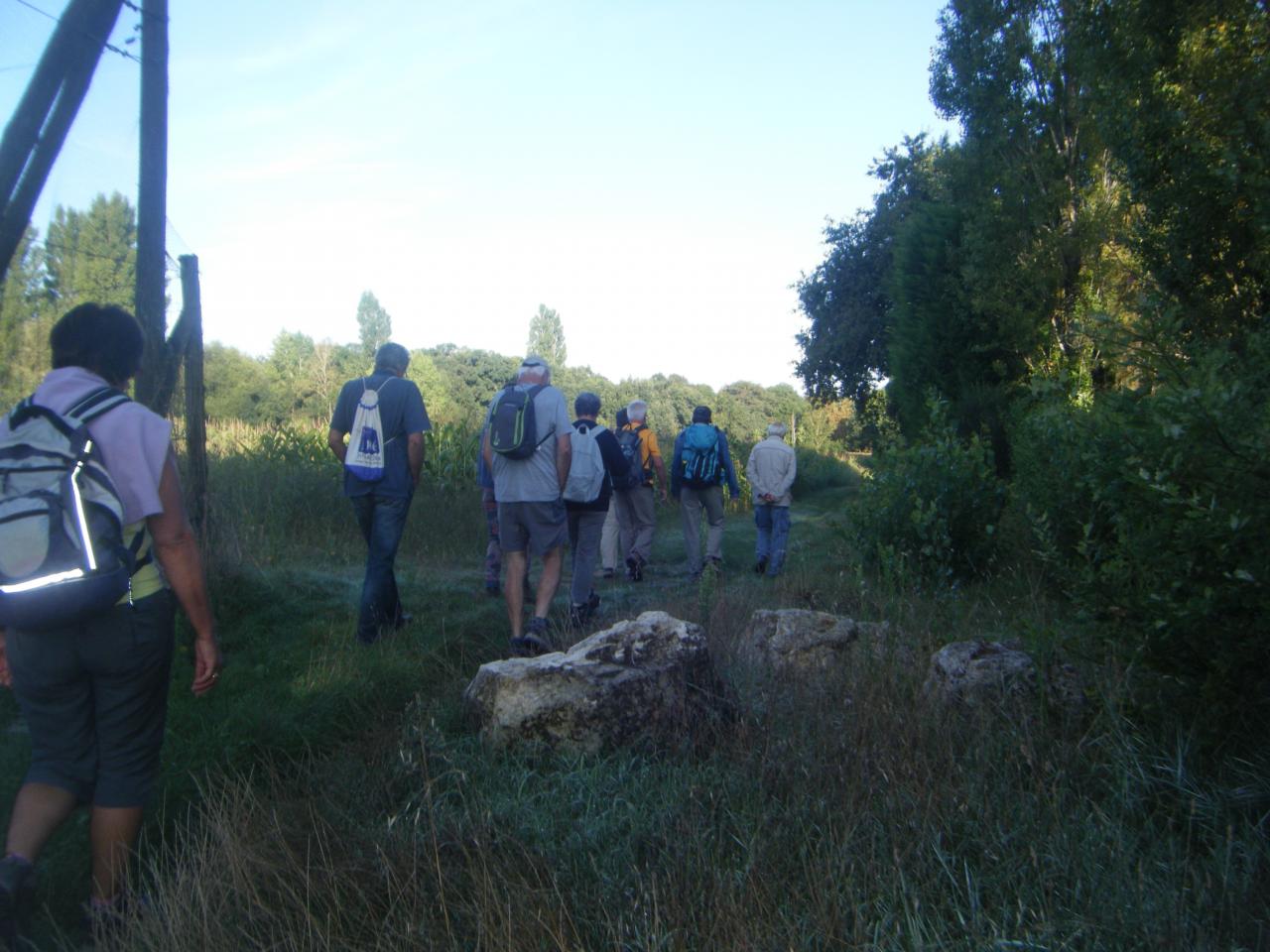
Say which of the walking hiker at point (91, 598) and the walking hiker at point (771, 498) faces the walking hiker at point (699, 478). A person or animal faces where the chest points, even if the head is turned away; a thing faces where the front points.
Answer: the walking hiker at point (91, 598)

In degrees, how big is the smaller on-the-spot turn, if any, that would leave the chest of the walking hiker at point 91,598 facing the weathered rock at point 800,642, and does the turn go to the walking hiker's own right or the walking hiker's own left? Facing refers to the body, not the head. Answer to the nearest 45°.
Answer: approximately 45° to the walking hiker's own right

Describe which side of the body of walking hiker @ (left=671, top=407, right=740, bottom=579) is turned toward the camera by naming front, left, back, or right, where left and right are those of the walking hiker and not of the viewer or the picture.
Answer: back

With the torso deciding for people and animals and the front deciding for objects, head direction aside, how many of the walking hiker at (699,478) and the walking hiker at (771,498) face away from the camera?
2

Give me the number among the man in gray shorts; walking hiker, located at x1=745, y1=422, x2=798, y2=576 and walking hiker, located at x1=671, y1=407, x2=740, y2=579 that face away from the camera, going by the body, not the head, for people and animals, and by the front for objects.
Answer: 3

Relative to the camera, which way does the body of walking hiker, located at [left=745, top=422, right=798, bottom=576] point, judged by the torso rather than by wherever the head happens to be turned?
away from the camera

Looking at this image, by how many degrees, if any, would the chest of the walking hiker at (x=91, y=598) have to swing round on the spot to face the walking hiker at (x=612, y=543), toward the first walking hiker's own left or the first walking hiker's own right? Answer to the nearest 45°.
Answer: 0° — they already face them

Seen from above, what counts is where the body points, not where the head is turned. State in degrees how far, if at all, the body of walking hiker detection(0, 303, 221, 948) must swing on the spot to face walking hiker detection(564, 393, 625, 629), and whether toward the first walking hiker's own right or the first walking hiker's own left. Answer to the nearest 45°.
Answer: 0° — they already face them

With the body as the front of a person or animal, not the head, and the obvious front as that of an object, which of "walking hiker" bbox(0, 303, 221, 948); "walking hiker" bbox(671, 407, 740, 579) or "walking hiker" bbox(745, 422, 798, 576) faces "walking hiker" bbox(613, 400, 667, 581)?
"walking hiker" bbox(0, 303, 221, 948)

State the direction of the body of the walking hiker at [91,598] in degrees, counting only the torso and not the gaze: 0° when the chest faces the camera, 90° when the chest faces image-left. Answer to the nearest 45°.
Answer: approximately 225°

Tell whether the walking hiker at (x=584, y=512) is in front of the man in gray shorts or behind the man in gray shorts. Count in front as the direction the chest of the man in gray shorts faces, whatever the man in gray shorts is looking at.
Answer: in front

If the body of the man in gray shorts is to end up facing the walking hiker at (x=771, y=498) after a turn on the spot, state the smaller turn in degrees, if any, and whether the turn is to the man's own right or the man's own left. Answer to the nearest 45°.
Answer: approximately 45° to the man's own right

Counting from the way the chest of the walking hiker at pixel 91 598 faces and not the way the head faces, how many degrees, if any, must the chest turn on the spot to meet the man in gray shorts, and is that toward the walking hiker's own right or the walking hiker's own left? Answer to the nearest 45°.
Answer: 0° — they already face them

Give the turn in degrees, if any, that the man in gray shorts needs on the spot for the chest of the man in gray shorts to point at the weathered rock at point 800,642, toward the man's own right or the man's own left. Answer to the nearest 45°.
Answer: approximately 135° to the man's own right

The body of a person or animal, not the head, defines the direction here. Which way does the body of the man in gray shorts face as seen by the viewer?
away from the camera

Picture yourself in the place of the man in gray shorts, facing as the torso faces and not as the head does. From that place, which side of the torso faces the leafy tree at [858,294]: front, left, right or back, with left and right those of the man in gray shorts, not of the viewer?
front

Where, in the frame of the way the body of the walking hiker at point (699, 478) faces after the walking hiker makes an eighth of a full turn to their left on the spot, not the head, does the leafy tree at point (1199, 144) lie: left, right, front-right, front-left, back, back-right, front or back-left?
back

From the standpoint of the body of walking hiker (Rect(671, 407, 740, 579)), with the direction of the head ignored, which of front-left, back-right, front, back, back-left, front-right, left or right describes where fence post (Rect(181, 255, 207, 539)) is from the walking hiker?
back-left
